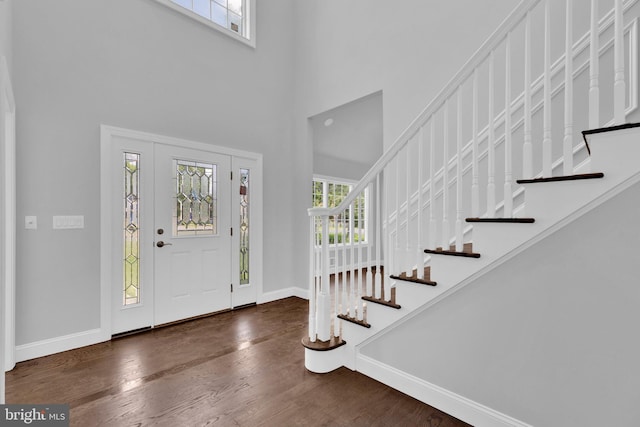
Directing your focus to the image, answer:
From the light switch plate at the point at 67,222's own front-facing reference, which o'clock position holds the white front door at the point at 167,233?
The white front door is roughly at 9 o'clock from the light switch plate.

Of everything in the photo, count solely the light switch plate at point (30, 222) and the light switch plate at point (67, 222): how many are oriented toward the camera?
2

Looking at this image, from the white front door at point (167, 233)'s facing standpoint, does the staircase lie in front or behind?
in front

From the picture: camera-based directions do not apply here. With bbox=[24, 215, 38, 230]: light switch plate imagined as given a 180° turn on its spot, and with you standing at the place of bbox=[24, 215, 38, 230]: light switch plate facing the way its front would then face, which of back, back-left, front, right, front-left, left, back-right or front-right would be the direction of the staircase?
back-right

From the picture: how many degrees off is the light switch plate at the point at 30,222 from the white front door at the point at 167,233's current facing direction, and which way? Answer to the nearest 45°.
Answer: approximately 135° to its right

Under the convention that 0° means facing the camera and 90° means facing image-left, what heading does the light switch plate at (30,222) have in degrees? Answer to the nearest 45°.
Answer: approximately 0°

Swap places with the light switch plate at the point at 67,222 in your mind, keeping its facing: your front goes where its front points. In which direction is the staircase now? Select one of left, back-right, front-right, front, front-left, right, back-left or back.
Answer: front-left

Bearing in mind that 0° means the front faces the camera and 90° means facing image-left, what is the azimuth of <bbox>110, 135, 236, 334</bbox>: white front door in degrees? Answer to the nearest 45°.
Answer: approximately 315°

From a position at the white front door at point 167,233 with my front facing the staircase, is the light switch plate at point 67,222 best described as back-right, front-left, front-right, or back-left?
back-right
